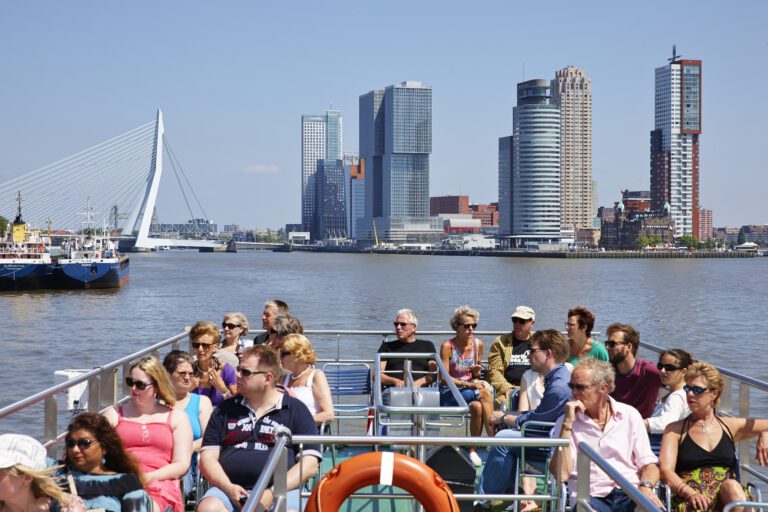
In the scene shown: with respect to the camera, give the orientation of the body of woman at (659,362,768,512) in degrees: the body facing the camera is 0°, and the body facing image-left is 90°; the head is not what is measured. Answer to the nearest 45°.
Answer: approximately 0°

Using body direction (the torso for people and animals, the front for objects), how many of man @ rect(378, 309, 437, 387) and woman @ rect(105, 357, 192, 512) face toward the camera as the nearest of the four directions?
2

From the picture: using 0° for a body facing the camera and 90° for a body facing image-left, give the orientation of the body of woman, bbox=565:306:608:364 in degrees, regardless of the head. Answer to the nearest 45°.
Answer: approximately 45°

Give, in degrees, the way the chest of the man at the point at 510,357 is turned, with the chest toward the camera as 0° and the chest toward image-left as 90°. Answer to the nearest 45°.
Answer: approximately 0°

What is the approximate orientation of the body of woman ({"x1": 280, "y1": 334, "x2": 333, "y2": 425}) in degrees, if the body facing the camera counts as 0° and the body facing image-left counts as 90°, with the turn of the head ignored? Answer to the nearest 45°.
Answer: approximately 45°

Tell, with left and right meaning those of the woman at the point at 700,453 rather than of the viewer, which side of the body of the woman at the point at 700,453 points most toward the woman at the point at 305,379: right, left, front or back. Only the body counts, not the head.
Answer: right

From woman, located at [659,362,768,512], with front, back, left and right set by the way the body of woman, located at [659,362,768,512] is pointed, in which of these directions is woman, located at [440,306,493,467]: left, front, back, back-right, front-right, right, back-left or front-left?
back-right

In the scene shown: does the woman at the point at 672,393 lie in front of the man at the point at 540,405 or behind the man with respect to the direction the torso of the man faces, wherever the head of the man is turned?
behind

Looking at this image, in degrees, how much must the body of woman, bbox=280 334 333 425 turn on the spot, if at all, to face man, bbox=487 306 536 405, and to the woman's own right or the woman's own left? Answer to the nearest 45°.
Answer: approximately 180°
